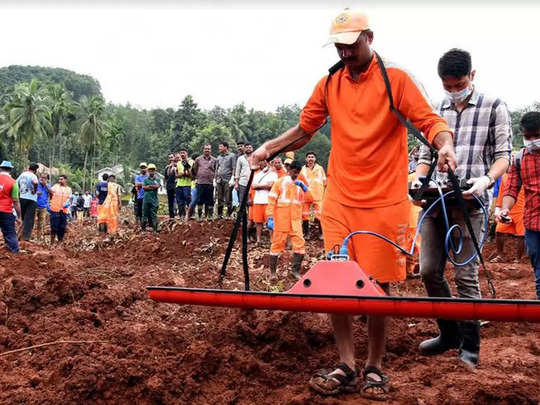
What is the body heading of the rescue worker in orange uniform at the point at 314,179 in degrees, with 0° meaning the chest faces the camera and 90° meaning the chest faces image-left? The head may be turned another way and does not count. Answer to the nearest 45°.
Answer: approximately 0°

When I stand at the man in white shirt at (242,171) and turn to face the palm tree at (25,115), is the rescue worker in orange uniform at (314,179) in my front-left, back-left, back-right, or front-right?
back-right

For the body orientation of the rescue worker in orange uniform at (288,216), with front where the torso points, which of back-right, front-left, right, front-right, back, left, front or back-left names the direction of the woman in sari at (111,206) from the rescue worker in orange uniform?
back-right

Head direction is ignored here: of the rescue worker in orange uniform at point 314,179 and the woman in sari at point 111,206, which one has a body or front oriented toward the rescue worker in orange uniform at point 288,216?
the rescue worker in orange uniform at point 314,179

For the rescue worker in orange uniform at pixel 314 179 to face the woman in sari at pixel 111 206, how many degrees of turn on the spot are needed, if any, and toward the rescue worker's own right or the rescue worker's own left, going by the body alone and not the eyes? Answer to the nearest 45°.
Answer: approximately 135° to the rescue worker's own right

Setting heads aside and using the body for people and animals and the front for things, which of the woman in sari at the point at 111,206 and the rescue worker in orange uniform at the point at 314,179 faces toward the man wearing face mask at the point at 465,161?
the rescue worker in orange uniform

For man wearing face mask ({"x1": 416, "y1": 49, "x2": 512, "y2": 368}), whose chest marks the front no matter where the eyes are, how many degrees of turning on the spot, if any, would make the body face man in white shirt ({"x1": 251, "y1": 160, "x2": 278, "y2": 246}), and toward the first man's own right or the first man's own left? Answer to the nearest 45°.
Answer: approximately 90° to the first man's own right
